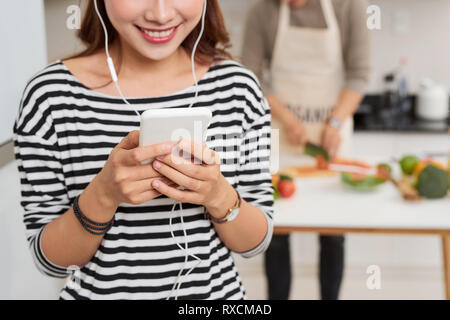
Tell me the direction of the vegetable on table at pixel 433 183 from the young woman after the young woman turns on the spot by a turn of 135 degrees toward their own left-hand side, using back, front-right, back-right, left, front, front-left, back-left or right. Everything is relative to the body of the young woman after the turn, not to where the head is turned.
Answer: front

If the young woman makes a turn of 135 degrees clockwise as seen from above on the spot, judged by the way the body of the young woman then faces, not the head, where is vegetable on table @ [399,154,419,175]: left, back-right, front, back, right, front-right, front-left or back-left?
right

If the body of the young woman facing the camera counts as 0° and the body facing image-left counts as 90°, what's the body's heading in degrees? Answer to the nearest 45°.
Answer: approximately 0°

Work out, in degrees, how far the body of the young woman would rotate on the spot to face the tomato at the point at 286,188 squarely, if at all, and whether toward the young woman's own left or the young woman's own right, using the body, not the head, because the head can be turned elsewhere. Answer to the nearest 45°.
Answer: approximately 135° to the young woman's own left

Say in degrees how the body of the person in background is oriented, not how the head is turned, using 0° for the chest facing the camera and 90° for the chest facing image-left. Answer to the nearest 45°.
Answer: approximately 0°
